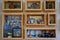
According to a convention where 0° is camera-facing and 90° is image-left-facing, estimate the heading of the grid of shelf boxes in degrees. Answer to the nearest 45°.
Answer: approximately 0°
